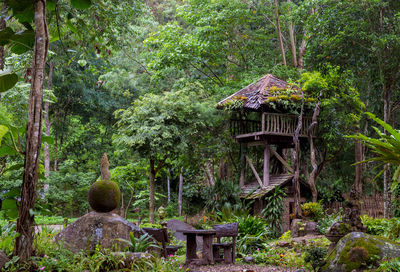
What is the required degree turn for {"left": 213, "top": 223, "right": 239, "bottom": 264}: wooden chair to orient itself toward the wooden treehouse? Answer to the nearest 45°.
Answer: approximately 135° to its right

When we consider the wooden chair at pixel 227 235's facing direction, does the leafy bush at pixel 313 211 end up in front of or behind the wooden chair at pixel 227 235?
behind

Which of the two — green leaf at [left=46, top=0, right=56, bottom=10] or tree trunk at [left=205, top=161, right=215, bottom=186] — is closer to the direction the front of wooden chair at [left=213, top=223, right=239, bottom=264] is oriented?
the green leaf

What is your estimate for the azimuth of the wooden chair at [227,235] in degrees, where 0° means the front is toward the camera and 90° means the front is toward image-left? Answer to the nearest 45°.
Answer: approximately 45°

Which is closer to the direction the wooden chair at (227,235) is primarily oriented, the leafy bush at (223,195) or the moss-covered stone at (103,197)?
the moss-covered stone

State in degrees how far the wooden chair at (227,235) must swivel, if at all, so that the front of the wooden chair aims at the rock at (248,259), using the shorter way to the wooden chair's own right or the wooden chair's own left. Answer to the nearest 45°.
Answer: approximately 180°

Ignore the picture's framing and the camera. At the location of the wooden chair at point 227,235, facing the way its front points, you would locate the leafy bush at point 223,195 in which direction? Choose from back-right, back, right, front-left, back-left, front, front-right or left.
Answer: back-right

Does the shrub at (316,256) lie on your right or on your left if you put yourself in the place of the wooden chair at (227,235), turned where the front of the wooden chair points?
on your left

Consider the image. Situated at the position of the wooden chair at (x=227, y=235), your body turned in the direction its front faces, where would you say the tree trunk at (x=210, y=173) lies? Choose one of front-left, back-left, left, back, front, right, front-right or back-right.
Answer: back-right

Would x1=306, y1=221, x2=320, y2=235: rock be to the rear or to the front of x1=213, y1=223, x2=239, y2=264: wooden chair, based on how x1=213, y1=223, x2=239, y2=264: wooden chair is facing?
to the rear

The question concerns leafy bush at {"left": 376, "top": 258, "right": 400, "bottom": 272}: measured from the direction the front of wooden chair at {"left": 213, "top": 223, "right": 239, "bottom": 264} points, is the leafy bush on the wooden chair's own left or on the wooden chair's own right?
on the wooden chair's own left
